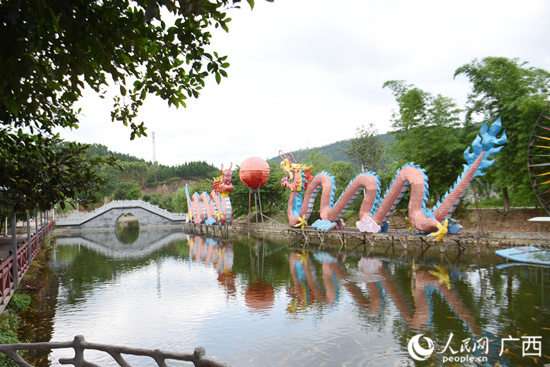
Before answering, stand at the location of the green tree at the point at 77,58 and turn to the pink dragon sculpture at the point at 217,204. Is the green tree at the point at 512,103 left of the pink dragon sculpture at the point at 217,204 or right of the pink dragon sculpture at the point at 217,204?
right

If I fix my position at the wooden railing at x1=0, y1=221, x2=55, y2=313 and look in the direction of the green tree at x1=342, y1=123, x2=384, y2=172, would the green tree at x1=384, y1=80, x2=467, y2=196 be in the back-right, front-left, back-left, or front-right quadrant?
front-right

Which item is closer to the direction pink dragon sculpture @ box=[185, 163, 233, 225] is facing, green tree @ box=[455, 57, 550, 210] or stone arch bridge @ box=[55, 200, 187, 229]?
the green tree

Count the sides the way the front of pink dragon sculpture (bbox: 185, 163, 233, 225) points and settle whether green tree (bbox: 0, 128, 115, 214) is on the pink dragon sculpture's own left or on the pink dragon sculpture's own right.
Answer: on the pink dragon sculpture's own right

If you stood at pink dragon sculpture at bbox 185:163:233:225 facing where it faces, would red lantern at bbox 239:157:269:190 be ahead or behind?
ahead

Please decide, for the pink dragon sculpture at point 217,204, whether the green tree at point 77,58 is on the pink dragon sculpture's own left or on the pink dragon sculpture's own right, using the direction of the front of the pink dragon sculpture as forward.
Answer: on the pink dragon sculpture's own right

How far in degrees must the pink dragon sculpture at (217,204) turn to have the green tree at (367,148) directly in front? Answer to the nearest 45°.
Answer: approximately 45° to its left

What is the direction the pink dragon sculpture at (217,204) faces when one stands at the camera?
facing the viewer and to the right of the viewer

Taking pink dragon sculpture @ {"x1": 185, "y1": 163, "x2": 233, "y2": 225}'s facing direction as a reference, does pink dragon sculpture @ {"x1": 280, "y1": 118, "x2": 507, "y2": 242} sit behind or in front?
in front

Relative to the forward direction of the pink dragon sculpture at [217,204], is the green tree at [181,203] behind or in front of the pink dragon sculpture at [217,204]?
behind

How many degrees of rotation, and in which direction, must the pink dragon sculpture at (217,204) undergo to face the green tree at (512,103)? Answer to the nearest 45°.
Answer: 0° — it already faces it

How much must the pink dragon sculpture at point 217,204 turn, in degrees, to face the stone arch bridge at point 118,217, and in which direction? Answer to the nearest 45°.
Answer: approximately 180°
